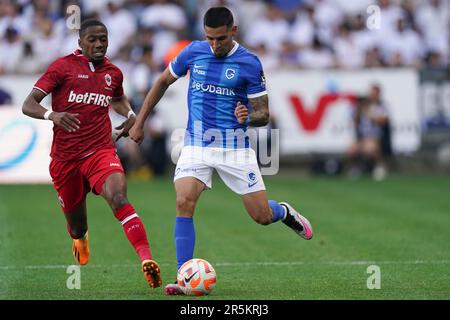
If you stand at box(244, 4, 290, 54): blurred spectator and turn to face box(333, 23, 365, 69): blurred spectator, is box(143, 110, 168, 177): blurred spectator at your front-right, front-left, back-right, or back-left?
back-right

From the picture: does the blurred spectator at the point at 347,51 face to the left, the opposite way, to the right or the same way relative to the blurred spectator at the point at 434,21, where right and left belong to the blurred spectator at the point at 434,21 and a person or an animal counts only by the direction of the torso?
the same way

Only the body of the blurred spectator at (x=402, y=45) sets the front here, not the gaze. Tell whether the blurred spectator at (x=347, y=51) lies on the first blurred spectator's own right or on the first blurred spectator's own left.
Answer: on the first blurred spectator's own right

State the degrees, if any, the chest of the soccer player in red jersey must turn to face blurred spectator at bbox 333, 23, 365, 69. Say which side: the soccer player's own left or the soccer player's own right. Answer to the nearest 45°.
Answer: approximately 90° to the soccer player's own left

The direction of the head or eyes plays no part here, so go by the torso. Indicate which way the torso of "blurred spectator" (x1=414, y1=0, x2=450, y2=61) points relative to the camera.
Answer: toward the camera

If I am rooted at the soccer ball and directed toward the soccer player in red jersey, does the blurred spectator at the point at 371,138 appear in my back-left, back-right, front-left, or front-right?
front-right

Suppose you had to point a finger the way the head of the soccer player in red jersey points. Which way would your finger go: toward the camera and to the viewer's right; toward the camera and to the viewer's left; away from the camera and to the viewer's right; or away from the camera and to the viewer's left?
toward the camera and to the viewer's right

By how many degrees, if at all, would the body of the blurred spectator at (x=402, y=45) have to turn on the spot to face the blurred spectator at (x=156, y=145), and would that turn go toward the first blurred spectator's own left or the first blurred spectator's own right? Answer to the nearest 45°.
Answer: approximately 45° to the first blurred spectator's own right

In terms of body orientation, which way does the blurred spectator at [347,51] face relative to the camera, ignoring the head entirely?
toward the camera

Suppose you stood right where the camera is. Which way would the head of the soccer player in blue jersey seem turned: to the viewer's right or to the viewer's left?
to the viewer's left
